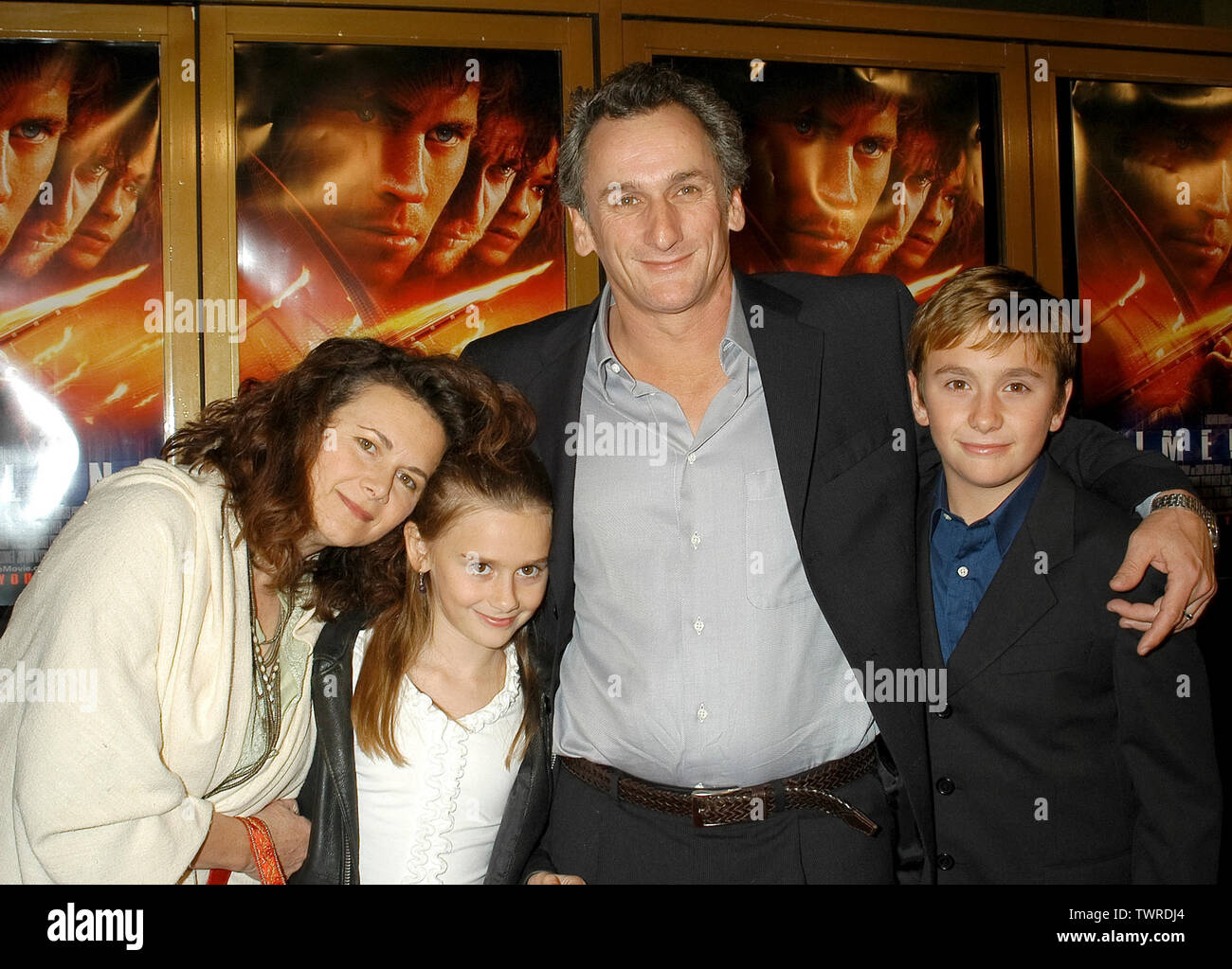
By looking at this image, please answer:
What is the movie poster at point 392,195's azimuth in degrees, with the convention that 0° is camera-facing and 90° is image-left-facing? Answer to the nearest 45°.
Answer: approximately 0°

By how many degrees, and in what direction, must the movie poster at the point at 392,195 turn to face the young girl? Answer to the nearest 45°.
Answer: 0° — it already faces them

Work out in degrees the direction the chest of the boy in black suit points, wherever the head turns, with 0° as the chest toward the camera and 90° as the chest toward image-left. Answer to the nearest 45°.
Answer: approximately 45°
